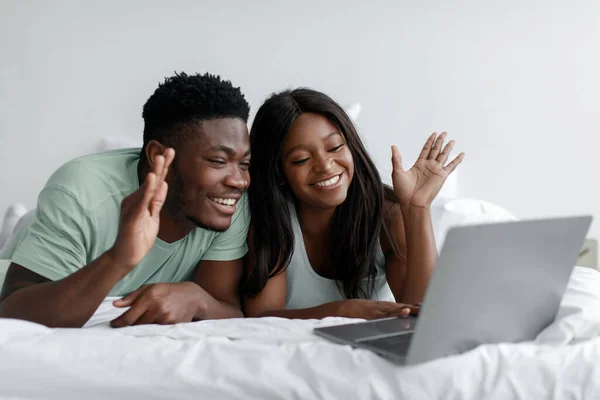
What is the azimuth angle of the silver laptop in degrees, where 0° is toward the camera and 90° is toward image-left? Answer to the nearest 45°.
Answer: approximately 135°

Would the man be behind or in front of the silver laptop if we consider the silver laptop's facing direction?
in front

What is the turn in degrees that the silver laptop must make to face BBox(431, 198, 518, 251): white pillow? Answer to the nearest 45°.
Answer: approximately 45° to its right

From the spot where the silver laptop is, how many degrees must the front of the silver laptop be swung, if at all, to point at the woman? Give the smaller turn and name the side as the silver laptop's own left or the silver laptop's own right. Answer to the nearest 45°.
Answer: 0° — it already faces them
